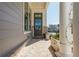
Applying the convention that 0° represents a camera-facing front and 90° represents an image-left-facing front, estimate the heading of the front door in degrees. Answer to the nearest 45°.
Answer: approximately 0°
